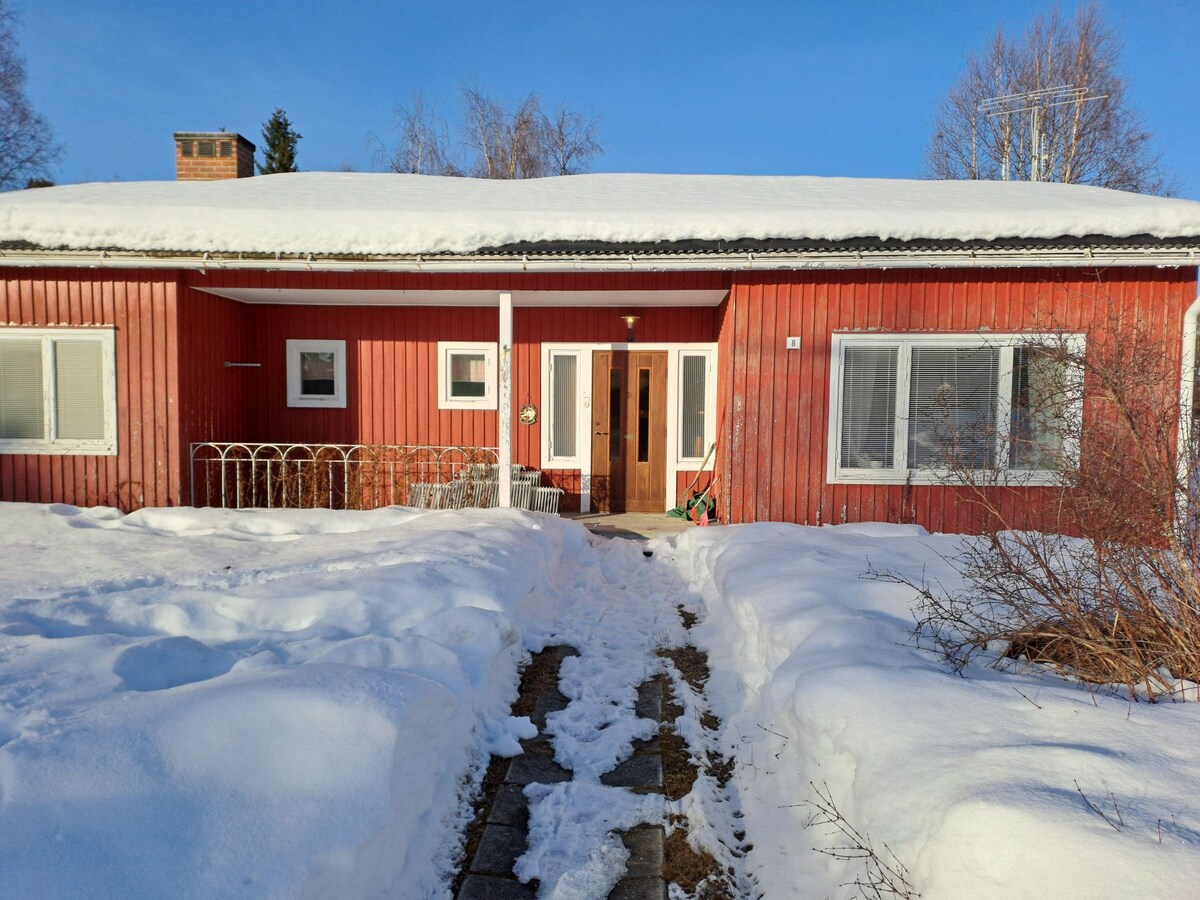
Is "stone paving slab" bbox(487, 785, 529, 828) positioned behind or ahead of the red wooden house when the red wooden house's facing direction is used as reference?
ahead

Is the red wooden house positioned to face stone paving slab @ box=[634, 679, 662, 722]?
yes

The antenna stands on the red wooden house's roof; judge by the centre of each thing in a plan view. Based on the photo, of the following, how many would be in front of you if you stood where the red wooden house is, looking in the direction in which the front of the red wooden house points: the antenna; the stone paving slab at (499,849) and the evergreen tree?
1

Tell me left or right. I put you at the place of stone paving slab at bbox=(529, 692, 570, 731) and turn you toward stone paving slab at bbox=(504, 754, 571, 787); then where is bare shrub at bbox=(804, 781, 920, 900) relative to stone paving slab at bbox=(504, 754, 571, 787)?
left

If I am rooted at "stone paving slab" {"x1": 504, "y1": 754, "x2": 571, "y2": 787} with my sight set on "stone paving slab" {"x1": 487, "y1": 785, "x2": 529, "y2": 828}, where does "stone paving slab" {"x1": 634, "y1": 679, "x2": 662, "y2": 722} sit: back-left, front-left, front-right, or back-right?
back-left

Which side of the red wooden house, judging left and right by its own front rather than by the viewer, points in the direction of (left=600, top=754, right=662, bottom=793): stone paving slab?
front

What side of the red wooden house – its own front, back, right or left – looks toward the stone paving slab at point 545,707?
front

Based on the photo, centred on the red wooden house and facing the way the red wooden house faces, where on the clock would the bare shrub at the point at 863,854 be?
The bare shrub is roughly at 12 o'clock from the red wooden house.

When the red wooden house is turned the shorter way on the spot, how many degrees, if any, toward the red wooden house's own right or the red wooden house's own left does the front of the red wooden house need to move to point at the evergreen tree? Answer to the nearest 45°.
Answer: approximately 135° to the red wooden house's own right

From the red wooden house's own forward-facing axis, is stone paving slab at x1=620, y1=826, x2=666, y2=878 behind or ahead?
ahead

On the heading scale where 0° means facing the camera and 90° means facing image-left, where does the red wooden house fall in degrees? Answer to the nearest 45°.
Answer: approximately 0°

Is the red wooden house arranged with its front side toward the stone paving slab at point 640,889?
yes

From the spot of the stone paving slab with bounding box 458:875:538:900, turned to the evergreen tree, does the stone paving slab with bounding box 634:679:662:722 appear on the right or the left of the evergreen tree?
right

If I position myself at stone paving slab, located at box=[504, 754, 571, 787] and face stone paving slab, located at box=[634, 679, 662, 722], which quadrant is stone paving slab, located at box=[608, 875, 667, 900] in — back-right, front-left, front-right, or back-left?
back-right

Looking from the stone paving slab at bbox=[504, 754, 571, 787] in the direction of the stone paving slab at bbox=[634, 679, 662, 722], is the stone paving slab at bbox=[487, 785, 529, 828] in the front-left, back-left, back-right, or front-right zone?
back-right
